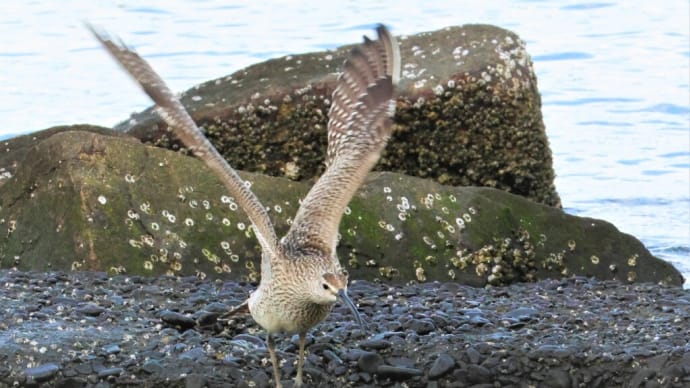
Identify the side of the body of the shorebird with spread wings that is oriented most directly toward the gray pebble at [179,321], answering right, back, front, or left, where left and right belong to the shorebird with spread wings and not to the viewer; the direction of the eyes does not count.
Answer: back

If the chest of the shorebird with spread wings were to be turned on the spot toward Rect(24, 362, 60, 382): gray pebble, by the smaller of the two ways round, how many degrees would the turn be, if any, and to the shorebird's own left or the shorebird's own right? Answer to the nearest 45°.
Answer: approximately 135° to the shorebird's own right

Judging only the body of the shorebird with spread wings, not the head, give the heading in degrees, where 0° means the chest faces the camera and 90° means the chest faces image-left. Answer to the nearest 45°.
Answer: approximately 315°

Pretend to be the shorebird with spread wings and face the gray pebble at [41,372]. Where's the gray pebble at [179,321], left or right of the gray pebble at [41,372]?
right
